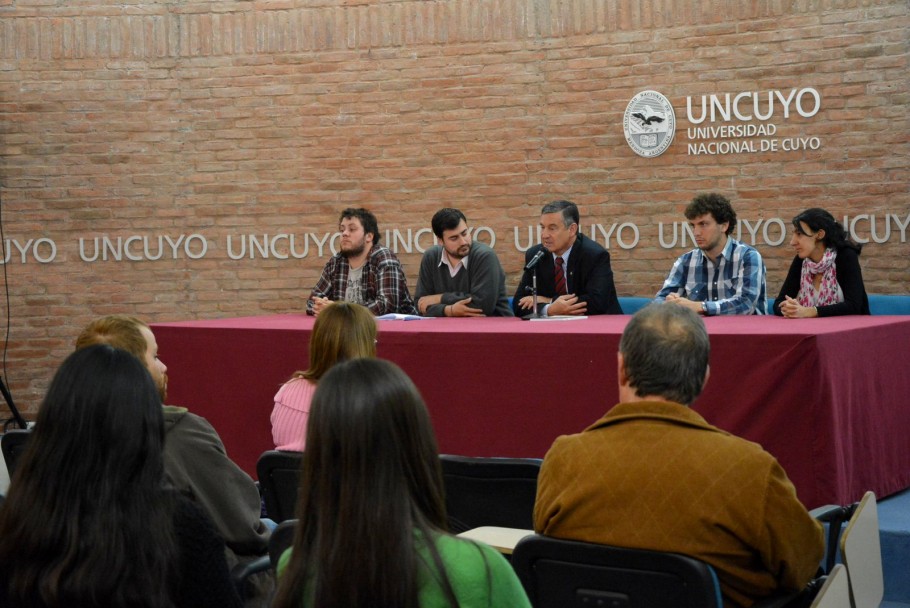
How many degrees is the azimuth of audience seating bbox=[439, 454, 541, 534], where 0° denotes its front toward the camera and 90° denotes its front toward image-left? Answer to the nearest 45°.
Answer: approximately 180°

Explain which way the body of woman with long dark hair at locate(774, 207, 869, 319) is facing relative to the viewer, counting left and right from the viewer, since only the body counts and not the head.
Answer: facing the viewer and to the left of the viewer

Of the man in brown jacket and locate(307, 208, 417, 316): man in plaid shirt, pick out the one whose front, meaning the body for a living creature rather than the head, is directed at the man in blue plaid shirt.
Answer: the man in brown jacket

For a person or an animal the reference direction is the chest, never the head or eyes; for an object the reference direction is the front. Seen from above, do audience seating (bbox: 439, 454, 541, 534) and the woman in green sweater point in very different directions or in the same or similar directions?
same or similar directions

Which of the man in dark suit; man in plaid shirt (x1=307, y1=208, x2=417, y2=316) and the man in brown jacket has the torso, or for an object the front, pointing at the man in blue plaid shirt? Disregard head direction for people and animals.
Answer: the man in brown jacket

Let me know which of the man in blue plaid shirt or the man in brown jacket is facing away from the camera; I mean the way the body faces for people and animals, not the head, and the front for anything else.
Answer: the man in brown jacket

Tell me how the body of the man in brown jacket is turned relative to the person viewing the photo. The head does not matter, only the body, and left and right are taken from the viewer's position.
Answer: facing away from the viewer

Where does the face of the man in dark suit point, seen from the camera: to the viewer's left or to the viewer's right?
to the viewer's left

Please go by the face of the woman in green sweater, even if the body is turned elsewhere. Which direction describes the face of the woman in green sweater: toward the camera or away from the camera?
away from the camera

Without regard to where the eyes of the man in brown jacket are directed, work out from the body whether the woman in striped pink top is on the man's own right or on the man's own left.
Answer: on the man's own left

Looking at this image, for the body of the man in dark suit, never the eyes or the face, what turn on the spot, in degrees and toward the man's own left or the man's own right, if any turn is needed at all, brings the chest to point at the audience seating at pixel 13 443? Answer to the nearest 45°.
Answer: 0° — they already face it

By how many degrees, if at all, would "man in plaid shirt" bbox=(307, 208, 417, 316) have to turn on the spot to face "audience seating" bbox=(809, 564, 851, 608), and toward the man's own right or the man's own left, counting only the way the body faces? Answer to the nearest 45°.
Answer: approximately 45° to the man's own left

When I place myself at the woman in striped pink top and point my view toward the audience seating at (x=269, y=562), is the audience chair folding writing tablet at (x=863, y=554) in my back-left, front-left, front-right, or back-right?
front-left

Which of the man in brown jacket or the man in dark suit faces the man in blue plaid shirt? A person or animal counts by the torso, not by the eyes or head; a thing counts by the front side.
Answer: the man in brown jacket

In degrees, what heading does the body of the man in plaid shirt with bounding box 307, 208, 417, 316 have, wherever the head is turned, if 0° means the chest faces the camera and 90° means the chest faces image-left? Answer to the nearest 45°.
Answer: approximately 45°

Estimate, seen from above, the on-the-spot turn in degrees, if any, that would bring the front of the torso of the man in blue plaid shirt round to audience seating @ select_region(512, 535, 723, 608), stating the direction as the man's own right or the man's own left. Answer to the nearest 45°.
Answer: approximately 45° to the man's own left

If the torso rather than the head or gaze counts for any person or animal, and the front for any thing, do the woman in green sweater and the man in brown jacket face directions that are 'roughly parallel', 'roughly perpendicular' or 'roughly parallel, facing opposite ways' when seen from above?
roughly parallel

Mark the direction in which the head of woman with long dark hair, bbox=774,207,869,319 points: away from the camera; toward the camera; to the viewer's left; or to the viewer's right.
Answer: to the viewer's left

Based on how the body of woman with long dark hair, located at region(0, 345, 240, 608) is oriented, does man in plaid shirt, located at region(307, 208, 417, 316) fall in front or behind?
in front

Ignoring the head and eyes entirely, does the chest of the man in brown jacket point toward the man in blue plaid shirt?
yes

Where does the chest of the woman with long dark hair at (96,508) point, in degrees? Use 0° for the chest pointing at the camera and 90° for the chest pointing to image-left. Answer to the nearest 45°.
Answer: approximately 180°
